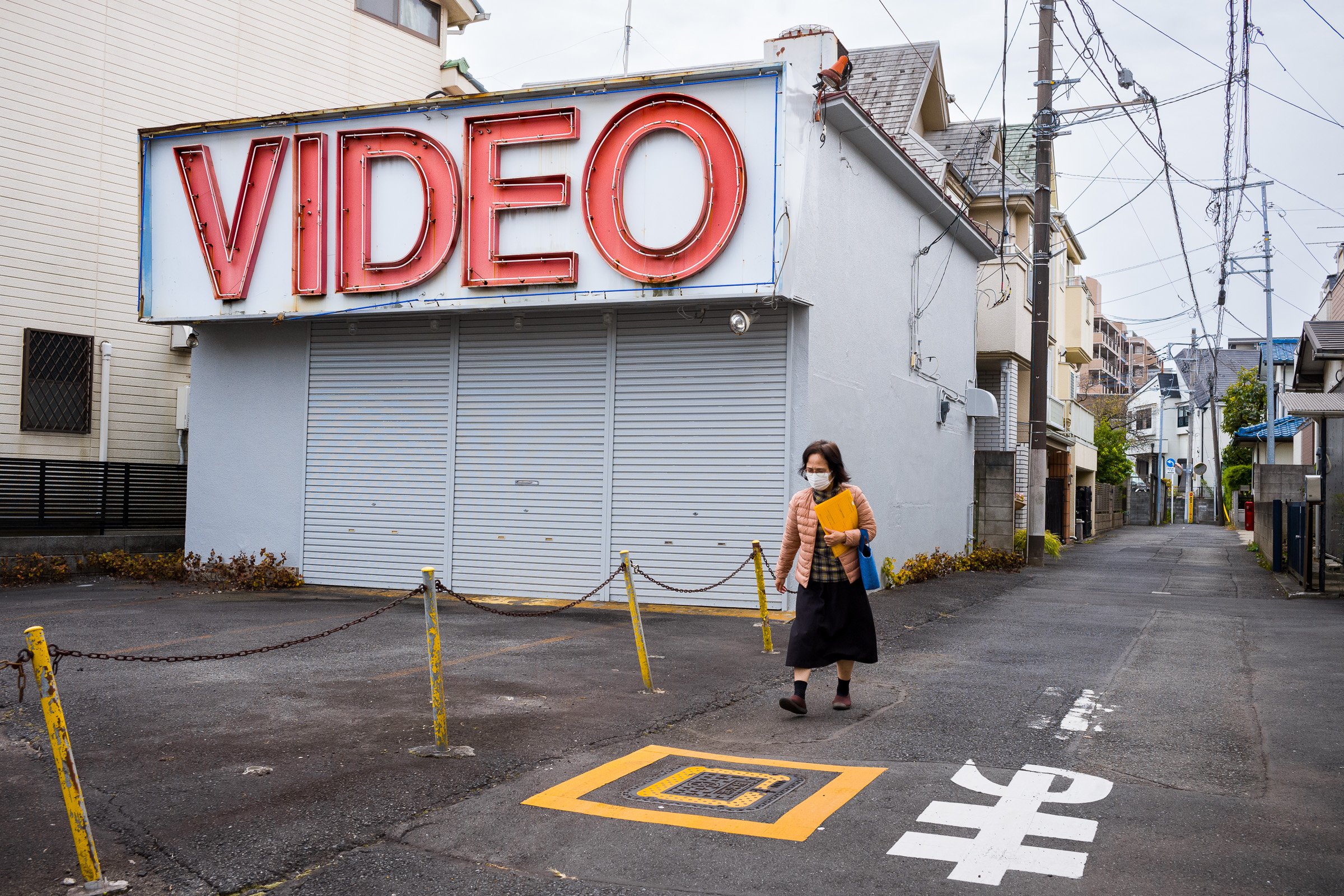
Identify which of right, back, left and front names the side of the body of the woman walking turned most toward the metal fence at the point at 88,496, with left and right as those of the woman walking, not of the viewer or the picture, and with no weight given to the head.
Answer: right

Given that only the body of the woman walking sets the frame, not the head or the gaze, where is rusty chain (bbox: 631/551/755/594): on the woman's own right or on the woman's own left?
on the woman's own right

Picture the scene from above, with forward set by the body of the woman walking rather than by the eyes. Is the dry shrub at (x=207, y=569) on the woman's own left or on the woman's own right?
on the woman's own right

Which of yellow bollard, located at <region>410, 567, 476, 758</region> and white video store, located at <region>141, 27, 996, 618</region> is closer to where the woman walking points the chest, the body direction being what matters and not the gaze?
the yellow bollard

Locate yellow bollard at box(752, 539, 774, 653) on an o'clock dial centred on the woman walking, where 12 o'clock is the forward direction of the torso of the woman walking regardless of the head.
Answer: The yellow bollard is roughly at 4 o'clock from the woman walking.

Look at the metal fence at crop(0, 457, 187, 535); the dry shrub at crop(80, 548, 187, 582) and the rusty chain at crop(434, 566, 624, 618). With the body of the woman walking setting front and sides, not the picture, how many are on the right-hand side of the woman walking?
3

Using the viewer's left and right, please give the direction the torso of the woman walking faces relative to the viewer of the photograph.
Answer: facing the viewer and to the left of the viewer

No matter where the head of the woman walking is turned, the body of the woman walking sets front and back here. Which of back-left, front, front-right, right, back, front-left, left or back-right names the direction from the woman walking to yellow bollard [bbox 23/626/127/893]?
front

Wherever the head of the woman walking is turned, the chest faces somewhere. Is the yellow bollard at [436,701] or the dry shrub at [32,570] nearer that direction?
the yellow bollard

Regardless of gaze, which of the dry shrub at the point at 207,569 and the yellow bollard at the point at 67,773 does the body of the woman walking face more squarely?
the yellow bollard

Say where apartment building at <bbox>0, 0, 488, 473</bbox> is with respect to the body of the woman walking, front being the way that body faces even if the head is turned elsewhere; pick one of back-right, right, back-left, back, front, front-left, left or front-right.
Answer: right

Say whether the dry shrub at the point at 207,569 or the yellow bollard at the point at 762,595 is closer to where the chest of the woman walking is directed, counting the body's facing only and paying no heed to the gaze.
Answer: the dry shrub

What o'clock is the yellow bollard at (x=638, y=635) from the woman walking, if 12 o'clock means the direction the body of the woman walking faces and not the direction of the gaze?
The yellow bollard is roughly at 2 o'clock from the woman walking.

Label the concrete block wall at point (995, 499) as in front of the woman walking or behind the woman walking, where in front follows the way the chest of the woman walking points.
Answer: behind
